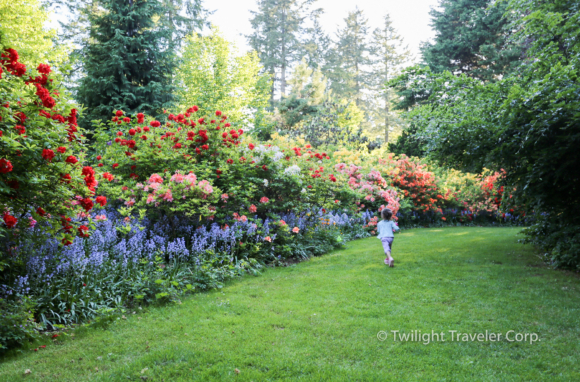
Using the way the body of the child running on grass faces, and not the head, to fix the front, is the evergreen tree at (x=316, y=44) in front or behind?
in front

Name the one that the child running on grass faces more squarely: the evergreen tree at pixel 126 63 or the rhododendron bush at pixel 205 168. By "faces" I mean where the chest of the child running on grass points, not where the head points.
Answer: the evergreen tree

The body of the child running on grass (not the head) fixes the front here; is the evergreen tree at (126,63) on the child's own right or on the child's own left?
on the child's own left

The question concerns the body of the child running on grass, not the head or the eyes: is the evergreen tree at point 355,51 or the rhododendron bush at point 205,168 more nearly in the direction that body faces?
the evergreen tree

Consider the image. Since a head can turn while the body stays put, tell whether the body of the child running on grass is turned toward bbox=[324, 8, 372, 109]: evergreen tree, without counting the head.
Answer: yes

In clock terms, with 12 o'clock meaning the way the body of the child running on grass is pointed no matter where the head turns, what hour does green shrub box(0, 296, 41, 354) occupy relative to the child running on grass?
The green shrub is roughly at 7 o'clock from the child running on grass.

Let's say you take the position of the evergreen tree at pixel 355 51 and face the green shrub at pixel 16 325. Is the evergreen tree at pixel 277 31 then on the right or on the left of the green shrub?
right

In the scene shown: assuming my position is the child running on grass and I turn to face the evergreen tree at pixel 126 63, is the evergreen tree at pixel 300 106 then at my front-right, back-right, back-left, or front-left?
front-right

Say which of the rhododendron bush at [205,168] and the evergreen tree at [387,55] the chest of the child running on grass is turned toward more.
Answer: the evergreen tree

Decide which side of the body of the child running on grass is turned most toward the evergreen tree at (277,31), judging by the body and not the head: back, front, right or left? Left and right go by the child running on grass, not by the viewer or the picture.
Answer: front

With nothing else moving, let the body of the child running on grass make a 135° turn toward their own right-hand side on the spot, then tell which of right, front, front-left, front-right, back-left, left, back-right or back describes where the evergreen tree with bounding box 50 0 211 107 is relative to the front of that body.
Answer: back

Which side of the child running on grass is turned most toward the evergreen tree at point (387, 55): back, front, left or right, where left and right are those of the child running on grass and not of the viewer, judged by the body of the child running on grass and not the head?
front

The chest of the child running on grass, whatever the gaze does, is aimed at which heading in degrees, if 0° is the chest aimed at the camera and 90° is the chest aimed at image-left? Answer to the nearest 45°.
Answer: approximately 180°
